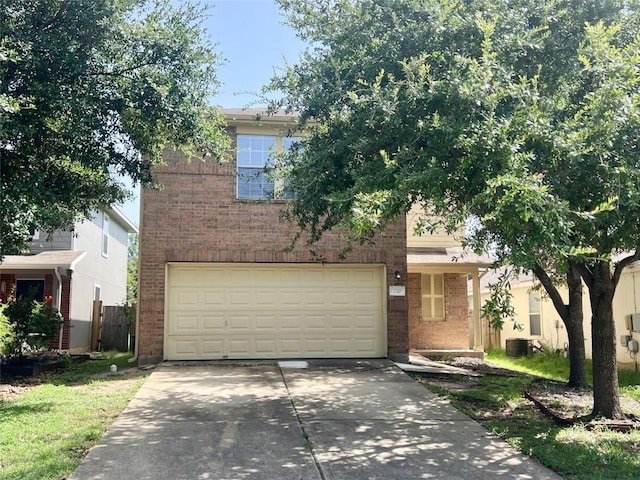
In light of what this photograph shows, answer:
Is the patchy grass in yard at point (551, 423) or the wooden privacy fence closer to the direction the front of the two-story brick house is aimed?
the patchy grass in yard

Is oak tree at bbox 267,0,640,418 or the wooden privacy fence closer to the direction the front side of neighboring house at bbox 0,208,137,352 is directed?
the oak tree

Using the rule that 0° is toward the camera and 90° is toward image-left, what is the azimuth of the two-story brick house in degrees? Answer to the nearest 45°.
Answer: approximately 0°

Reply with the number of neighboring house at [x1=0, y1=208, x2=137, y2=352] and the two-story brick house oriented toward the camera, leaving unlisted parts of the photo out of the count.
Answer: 2

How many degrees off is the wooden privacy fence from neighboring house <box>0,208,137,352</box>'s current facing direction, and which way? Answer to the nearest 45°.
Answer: approximately 135° to its left

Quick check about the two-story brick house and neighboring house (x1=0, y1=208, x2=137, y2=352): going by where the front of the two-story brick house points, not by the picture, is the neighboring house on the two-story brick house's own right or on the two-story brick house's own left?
on the two-story brick house's own right
